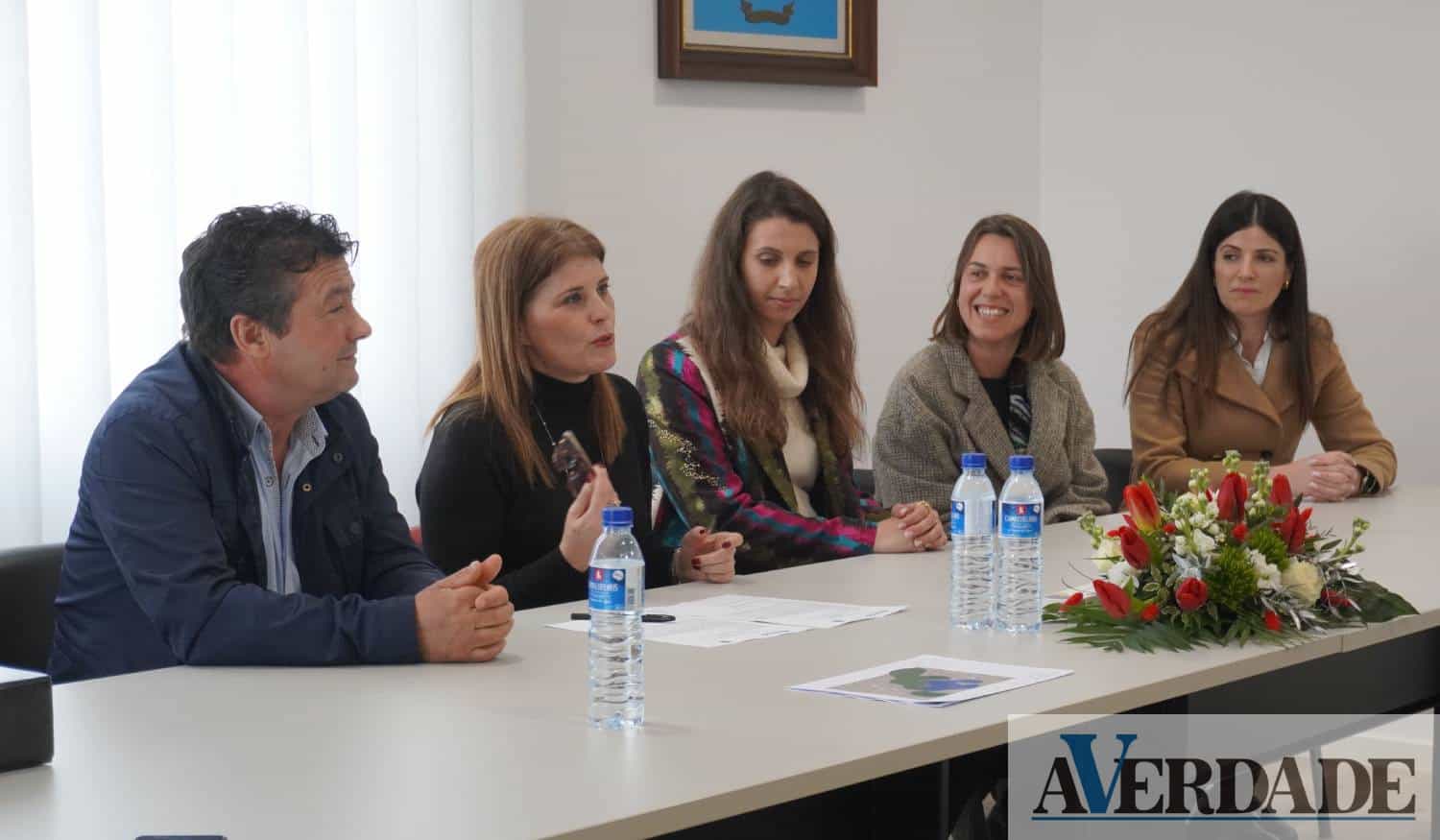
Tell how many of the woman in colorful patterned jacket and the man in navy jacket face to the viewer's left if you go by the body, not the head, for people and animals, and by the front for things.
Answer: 0

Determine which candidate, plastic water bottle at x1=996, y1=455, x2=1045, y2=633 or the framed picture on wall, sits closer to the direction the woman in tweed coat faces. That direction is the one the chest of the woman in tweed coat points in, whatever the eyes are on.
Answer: the plastic water bottle

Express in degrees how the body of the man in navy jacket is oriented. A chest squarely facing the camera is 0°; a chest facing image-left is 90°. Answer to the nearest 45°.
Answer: approximately 315°

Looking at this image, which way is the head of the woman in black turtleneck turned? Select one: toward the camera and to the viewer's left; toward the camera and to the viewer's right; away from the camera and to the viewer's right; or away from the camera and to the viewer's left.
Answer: toward the camera and to the viewer's right

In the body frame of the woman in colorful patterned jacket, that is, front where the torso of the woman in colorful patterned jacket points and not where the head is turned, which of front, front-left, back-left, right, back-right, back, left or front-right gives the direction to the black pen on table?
front-right

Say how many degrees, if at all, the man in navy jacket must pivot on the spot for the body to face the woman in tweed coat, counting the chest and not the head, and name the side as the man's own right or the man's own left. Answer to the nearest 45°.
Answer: approximately 90° to the man's own left

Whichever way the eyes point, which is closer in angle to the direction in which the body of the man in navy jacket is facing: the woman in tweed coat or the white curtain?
the woman in tweed coat

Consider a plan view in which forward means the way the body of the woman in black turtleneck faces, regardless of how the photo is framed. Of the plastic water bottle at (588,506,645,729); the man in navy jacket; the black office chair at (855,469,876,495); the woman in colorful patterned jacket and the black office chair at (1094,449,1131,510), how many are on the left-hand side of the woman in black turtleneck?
3

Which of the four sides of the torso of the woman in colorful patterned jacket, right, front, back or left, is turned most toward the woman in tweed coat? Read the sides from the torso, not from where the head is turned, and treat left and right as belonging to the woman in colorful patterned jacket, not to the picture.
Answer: left

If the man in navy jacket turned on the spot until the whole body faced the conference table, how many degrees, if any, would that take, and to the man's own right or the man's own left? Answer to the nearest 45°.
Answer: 0° — they already face it

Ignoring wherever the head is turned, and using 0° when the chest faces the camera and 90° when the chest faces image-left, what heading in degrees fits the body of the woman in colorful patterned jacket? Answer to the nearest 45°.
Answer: approximately 315°

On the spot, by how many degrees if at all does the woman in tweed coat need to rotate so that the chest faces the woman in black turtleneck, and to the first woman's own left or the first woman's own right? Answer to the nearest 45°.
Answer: approximately 45° to the first woman's own right

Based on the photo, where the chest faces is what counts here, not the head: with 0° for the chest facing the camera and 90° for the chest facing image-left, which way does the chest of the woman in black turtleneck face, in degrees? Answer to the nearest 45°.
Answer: approximately 315°

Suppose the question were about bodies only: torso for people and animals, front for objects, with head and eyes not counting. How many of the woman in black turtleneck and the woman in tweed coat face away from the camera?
0
